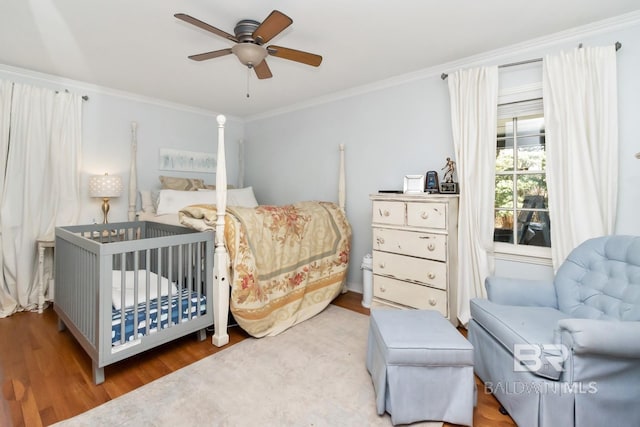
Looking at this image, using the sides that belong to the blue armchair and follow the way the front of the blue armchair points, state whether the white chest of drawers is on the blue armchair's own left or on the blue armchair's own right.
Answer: on the blue armchair's own right

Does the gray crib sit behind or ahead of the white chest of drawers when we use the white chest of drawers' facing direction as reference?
ahead

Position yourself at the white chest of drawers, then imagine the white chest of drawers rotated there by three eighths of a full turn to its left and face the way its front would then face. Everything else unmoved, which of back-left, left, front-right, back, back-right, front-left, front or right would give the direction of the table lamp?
back

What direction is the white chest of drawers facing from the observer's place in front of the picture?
facing the viewer and to the left of the viewer

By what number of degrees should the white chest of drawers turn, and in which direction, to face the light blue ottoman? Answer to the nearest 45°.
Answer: approximately 45° to its left

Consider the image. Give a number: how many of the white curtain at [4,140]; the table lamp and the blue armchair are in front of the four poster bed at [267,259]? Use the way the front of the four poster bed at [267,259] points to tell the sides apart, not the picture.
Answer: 1

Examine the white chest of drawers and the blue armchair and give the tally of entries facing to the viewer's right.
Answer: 0

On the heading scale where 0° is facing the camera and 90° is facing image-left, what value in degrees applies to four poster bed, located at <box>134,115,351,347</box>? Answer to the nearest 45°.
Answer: approximately 315°

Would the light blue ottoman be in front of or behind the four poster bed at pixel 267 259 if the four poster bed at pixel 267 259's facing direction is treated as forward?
in front

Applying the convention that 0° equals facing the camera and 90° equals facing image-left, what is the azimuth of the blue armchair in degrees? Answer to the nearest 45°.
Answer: approximately 45°

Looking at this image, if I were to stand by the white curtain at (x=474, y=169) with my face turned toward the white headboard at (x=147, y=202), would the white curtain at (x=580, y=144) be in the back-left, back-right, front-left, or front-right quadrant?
back-left

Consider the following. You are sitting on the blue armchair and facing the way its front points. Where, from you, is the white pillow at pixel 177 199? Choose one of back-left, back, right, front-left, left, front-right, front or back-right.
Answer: front-right

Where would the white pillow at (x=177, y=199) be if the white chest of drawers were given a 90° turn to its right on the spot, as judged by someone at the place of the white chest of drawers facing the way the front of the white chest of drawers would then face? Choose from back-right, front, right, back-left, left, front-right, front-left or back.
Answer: front-left

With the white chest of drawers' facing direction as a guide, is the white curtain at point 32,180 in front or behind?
in front

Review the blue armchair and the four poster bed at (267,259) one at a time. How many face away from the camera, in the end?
0

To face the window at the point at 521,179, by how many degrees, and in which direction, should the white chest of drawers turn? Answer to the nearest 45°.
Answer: approximately 135° to its left

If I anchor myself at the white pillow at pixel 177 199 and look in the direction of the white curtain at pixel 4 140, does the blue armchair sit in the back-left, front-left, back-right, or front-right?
back-left
